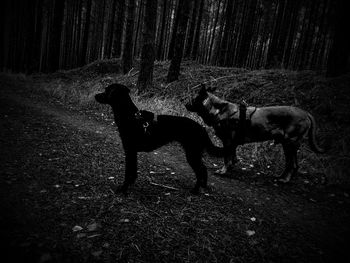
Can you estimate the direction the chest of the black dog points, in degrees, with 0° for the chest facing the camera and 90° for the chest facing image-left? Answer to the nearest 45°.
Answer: approximately 90°

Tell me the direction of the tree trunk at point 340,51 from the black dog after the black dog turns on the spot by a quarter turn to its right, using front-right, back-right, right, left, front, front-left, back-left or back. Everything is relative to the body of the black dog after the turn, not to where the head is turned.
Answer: front-right

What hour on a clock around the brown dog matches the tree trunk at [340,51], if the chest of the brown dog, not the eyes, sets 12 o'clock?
The tree trunk is roughly at 4 o'clock from the brown dog.

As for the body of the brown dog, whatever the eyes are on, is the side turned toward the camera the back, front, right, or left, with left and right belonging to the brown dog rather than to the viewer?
left

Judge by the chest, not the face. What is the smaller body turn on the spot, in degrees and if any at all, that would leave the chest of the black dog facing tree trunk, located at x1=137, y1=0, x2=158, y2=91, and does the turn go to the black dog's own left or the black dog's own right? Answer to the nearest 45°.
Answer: approximately 90° to the black dog's own right

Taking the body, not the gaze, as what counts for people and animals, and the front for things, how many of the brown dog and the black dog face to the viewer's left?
2

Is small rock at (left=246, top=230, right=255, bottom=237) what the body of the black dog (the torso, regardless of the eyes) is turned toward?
no

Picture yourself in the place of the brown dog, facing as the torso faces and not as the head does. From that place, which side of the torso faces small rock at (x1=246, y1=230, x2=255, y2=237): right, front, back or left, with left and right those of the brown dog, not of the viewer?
left

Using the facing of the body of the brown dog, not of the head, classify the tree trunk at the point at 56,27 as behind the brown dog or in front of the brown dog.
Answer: in front

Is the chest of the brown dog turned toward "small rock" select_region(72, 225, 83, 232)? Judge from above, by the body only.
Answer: no

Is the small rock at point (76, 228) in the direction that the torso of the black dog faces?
no

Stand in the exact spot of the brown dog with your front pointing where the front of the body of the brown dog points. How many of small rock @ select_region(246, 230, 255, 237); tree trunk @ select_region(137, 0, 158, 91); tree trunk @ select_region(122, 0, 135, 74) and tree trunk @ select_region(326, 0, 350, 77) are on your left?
1

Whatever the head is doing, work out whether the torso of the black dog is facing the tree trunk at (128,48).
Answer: no

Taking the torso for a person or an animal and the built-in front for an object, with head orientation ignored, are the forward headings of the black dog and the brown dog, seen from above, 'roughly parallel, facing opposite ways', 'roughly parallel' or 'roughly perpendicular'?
roughly parallel
